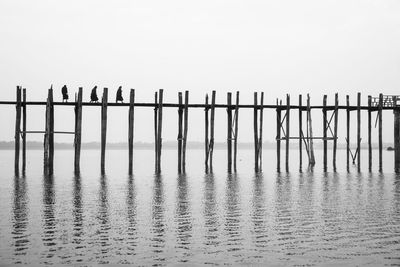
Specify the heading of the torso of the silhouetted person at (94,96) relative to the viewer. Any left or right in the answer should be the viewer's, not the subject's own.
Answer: facing to the right of the viewer
